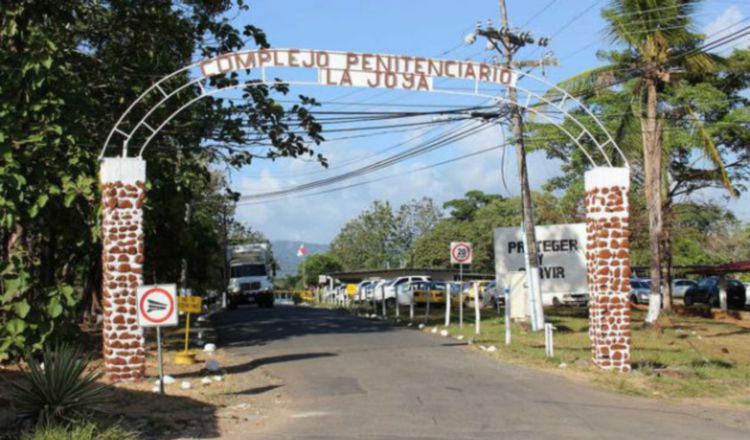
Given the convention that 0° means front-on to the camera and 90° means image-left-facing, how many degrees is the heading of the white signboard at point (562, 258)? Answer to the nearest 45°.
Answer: approximately 0°

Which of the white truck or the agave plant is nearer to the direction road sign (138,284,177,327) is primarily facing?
the agave plant

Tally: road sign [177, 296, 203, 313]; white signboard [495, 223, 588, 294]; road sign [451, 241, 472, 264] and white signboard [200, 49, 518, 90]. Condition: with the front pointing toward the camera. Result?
4

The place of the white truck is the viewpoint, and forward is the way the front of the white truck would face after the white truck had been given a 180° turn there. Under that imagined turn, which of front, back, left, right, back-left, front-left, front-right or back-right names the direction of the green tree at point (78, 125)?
back

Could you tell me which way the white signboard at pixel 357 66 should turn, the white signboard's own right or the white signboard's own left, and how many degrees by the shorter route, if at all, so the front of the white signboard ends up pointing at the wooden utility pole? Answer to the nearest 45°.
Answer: approximately 135° to the white signboard's own left

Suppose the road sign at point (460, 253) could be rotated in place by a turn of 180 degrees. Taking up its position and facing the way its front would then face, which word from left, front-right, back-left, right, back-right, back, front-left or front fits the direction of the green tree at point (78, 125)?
back-left

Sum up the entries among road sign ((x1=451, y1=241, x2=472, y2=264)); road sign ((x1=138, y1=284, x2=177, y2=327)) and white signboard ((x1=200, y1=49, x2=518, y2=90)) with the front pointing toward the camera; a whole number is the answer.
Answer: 3

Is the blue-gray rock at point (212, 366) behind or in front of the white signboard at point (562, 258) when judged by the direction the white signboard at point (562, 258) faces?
in front

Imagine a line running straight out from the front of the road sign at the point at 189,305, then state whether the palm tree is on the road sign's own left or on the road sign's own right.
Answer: on the road sign's own left

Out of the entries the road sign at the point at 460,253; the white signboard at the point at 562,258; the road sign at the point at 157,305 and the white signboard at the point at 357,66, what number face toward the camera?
4

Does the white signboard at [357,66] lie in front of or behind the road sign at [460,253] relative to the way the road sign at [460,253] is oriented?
in front

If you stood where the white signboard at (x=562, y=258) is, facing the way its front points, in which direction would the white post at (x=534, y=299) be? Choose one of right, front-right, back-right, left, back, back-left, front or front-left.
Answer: front

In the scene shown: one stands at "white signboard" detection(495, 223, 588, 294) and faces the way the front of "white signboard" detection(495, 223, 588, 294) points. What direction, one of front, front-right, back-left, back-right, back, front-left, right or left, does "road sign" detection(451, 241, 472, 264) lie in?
front-right

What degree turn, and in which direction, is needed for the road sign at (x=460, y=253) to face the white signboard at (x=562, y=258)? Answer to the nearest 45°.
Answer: approximately 135° to its left

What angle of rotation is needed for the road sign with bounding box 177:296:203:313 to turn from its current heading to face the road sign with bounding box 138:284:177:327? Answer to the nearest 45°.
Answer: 0° — it already faces it

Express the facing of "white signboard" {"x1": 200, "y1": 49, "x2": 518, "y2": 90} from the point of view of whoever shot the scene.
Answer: facing the viewer

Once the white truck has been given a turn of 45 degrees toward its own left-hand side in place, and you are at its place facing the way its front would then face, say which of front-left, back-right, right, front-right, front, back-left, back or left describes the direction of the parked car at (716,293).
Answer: front-left

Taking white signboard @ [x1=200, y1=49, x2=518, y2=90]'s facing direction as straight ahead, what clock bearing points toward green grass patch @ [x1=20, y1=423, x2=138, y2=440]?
The green grass patch is roughly at 1 o'clock from the white signboard.

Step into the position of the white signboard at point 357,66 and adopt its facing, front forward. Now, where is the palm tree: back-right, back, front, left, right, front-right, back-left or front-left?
back-left

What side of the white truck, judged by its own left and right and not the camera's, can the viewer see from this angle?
front
